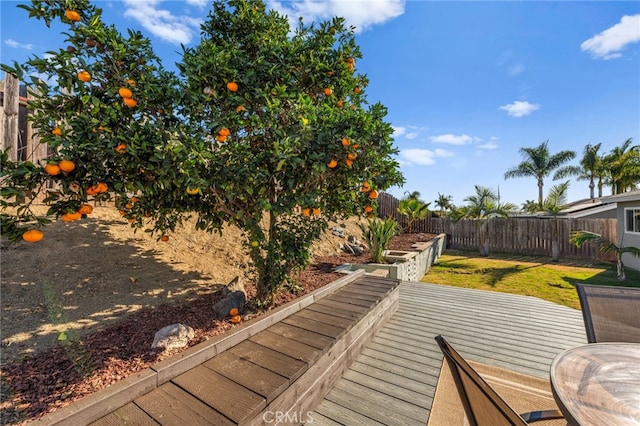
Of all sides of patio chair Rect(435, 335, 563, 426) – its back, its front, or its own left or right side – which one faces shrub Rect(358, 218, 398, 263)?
left

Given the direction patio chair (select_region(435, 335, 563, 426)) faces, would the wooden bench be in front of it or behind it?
behind

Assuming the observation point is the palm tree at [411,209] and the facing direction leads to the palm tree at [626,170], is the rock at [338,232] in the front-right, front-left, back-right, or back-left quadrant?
back-right

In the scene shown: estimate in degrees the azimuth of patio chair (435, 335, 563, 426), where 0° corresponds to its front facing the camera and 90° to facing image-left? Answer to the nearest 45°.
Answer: approximately 270°

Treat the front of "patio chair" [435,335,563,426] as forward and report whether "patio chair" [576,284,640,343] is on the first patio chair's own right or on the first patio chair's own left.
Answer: on the first patio chair's own left

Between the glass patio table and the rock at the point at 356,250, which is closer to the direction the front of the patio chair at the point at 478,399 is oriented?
the glass patio table

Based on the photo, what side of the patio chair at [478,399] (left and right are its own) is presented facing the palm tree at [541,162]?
left

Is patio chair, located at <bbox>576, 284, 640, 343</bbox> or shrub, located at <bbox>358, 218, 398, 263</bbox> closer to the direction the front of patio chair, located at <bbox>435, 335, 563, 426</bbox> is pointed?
the patio chair

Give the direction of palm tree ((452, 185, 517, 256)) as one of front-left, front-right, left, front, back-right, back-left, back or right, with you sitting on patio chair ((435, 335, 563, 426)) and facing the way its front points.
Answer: left

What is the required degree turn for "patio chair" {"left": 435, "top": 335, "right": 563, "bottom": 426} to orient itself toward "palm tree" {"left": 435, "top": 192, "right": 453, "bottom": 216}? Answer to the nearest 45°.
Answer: approximately 90° to its left

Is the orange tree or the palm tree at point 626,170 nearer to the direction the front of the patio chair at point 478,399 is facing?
the palm tree
